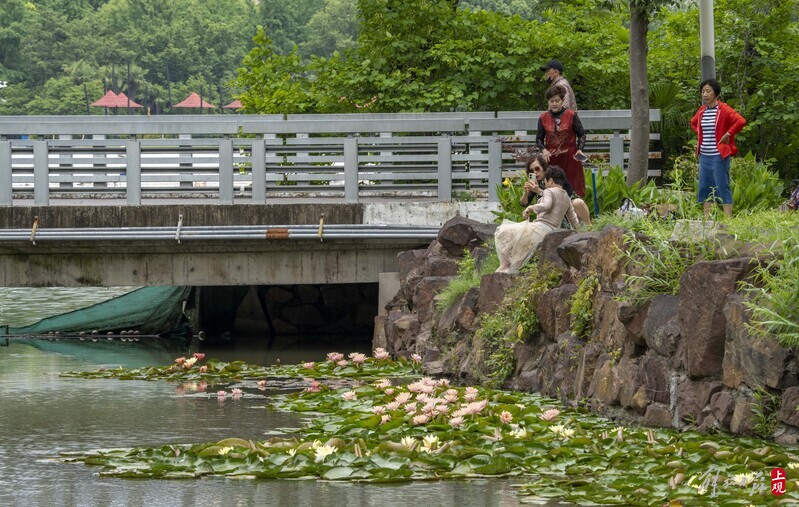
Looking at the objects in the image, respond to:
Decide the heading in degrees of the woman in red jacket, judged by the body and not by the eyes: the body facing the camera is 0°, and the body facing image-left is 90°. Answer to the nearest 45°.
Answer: approximately 45°

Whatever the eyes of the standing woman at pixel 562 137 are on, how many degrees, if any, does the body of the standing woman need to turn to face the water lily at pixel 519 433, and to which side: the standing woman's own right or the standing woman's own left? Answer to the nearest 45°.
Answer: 0° — they already face it

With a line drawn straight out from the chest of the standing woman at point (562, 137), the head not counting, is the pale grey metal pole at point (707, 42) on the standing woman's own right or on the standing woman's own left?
on the standing woman's own left

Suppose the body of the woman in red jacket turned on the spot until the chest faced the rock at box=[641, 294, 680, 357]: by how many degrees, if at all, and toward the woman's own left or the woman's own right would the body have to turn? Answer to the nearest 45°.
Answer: approximately 45° to the woman's own left

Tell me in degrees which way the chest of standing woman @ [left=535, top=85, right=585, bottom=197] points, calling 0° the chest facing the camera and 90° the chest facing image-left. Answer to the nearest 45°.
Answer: approximately 0°
